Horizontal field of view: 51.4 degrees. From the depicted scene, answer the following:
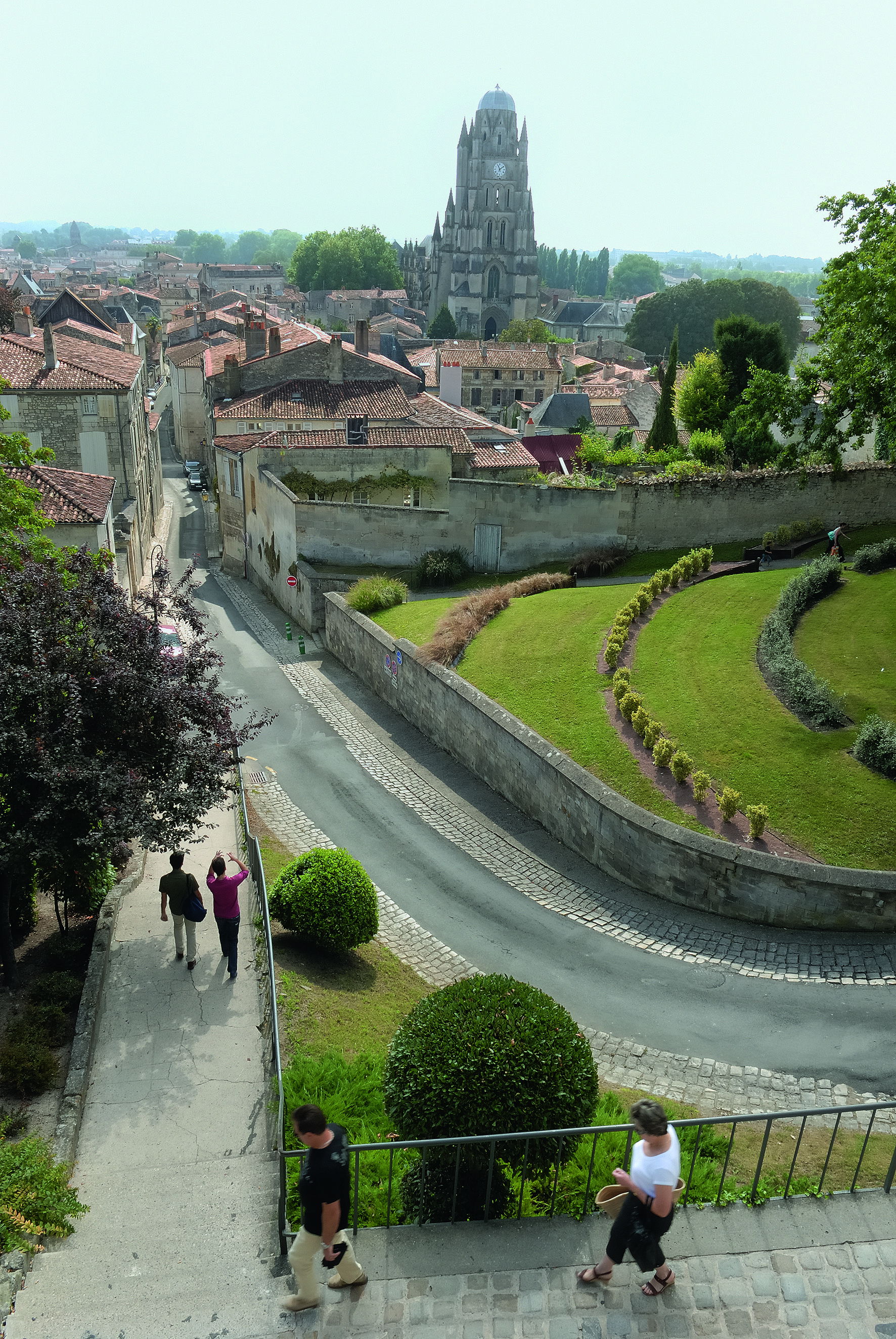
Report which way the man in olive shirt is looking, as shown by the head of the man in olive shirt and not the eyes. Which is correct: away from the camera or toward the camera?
away from the camera

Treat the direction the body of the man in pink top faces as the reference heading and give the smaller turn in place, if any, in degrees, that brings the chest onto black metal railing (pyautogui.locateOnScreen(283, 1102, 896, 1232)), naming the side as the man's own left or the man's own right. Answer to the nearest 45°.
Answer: approximately 135° to the man's own right

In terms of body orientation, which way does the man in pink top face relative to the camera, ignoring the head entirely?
away from the camera

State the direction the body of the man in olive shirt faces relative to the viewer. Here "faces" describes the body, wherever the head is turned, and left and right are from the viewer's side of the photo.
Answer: facing away from the viewer
